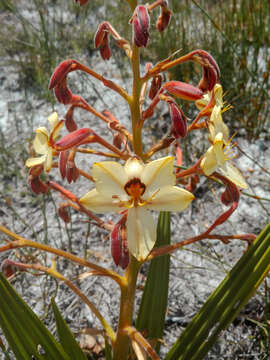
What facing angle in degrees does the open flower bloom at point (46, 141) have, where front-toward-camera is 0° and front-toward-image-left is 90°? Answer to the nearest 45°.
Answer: approximately 90°
